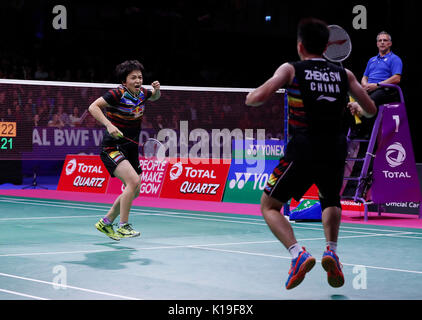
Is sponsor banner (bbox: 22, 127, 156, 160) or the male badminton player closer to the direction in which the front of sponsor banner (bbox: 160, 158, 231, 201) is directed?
the male badminton player

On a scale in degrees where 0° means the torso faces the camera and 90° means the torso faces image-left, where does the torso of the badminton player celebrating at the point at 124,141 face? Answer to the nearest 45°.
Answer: approximately 315°

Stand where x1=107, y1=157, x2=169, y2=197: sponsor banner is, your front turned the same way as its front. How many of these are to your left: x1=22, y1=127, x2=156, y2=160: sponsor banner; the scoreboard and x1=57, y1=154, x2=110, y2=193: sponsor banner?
0

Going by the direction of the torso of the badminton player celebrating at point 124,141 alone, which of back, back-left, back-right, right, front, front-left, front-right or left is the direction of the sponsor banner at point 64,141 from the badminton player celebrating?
back-left

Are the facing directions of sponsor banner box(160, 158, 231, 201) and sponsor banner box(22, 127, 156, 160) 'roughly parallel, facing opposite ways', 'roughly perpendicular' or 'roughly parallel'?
roughly parallel

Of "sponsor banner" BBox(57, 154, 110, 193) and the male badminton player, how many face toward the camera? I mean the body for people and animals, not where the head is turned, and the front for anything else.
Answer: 1

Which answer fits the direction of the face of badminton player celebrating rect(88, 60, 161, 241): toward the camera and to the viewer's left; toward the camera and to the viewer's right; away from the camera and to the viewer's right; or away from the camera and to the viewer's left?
toward the camera and to the viewer's right

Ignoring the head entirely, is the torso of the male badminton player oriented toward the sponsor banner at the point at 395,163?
no

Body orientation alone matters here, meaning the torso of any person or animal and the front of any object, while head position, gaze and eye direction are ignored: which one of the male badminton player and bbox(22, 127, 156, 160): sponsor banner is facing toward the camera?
the sponsor banner

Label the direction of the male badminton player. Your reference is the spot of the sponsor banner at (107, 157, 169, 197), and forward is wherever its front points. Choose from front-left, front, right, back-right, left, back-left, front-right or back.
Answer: front

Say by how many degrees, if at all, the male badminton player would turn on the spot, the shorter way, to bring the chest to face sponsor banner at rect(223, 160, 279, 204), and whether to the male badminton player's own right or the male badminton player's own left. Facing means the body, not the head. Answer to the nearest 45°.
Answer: approximately 45° to the male badminton player's own right

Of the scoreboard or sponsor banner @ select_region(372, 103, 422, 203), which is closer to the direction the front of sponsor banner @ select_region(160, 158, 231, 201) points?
the sponsor banner

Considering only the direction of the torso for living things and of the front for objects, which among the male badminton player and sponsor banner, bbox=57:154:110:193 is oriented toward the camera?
the sponsor banner

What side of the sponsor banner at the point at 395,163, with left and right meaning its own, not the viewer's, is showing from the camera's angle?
front

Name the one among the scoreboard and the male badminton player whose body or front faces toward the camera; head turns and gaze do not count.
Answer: the scoreboard

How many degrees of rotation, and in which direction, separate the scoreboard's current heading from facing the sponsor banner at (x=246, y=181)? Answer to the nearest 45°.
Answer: approximately 45° to its left

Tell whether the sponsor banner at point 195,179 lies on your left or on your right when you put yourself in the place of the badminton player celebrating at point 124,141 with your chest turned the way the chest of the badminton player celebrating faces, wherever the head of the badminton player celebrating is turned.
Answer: on your left

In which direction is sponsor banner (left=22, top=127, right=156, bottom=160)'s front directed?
toward the camera

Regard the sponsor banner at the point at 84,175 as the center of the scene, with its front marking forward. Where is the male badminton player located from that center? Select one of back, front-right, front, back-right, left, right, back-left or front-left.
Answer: front

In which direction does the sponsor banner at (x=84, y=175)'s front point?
toward the camera

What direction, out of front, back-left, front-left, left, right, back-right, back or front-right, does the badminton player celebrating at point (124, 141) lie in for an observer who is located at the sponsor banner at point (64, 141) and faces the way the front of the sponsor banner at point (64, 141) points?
front

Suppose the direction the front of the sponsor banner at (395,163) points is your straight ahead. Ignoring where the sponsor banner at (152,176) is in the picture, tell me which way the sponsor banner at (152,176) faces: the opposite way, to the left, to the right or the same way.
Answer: the same way
